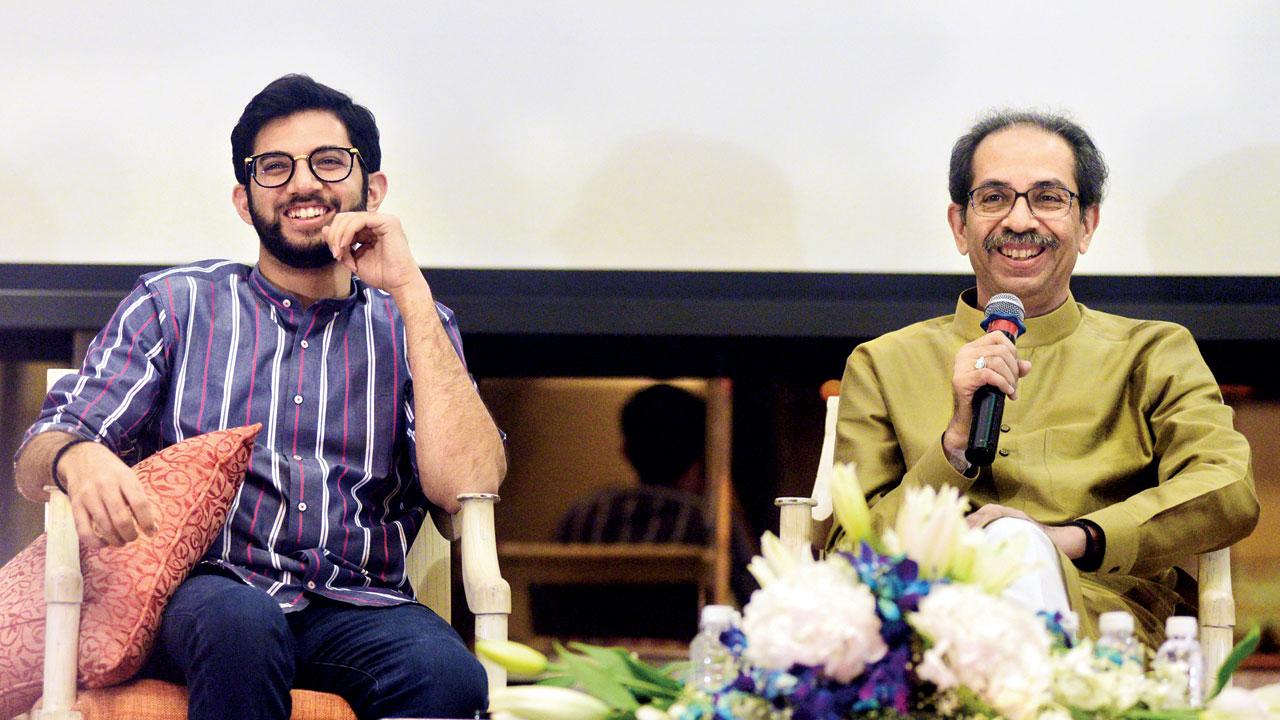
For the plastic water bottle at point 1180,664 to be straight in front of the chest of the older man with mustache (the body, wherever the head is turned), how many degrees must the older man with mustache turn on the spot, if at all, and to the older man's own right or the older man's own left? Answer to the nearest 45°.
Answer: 0° — they already face it

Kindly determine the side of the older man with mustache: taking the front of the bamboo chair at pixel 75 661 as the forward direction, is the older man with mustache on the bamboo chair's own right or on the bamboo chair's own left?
on the bamboo chair's own left

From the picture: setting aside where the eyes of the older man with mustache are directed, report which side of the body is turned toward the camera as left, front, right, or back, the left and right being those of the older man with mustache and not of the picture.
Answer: front

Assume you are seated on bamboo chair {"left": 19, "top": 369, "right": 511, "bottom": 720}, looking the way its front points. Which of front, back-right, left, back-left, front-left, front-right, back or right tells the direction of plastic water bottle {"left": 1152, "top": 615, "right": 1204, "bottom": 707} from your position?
front-left

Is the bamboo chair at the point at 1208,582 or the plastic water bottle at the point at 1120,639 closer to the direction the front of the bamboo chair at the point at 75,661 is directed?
the plastic water bottle

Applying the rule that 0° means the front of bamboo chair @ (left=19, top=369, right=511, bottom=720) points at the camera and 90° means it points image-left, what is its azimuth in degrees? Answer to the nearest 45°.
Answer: approximately 0°

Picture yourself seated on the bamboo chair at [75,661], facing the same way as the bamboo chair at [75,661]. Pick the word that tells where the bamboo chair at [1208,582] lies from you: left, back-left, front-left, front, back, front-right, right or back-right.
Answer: left

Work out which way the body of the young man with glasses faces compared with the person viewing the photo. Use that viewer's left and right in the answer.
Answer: facing the viewer

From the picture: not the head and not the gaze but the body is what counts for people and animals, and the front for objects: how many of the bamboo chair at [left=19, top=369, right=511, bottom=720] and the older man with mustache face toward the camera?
2

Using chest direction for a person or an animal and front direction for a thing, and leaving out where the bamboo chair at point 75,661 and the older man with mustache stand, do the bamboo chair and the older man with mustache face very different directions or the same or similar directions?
same or similar directions

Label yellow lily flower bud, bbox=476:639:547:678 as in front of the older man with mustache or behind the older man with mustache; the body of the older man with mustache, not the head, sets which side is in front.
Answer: in front

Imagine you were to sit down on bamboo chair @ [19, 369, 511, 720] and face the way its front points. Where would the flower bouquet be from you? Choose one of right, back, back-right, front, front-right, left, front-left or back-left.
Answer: front-left

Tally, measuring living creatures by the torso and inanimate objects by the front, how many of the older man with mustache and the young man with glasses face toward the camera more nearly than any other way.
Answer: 2
